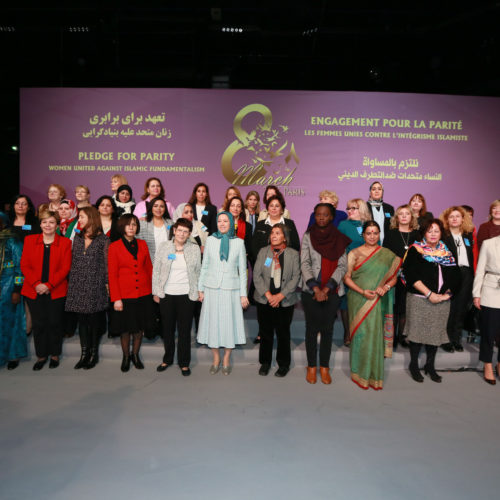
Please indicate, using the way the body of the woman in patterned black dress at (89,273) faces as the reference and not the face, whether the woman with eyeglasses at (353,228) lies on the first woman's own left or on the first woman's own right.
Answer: on the first woman's own left

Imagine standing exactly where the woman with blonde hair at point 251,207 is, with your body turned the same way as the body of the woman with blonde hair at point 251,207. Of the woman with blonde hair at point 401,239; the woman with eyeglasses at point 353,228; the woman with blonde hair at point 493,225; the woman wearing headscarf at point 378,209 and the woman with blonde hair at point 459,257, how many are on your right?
0

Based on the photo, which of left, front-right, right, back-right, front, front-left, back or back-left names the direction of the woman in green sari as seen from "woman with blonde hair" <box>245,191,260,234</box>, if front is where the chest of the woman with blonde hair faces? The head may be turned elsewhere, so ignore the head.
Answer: front-left

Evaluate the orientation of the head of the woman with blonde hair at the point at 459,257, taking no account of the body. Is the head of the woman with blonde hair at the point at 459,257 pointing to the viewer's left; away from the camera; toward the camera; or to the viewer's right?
toward the camera

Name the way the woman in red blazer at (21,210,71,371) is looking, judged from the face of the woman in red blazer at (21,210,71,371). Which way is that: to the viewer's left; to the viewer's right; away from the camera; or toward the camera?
toward the camera

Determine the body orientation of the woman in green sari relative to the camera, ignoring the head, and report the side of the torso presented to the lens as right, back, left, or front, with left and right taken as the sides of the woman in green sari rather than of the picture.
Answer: front

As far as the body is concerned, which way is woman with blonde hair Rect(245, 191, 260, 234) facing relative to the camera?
toward the camera

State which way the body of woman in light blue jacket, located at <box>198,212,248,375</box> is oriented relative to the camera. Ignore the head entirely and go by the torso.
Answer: toward the camera

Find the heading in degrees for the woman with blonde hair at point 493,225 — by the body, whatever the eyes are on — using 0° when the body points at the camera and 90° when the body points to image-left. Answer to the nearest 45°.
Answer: approximately 0°

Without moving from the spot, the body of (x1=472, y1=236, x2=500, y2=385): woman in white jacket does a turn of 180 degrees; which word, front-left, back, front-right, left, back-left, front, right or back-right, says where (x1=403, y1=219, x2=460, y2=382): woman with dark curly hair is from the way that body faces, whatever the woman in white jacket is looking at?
back-left

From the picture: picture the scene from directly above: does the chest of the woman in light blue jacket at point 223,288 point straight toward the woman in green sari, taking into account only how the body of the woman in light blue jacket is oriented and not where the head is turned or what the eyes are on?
no

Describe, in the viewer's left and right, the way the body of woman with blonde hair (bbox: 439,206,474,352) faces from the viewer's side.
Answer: facing the viewer

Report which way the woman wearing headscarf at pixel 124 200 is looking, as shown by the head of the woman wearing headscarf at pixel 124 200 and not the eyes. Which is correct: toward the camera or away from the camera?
toward the camera

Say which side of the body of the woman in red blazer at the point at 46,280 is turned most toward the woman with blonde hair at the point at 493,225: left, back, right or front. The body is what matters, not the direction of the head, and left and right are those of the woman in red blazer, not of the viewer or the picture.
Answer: left

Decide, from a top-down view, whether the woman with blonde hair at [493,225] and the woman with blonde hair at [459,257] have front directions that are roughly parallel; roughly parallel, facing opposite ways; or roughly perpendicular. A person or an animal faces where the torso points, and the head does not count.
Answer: roughly parallel

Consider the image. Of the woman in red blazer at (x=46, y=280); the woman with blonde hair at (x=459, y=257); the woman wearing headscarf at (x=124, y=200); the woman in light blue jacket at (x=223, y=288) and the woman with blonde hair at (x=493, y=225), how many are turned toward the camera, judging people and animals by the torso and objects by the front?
5
